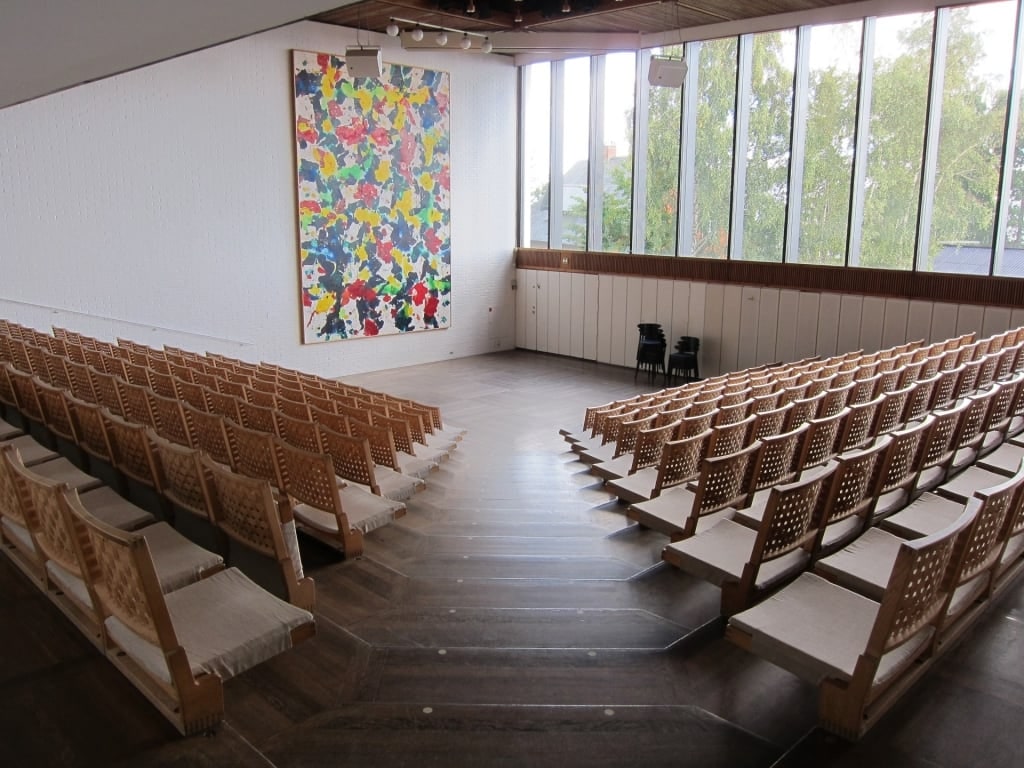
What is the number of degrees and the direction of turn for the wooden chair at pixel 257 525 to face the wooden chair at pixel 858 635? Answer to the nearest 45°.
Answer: approximately 90° to its right

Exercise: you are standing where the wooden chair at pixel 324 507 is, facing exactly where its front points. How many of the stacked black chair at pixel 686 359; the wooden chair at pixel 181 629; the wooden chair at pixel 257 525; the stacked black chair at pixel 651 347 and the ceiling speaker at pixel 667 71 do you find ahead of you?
3

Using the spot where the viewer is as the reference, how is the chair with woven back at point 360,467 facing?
facing away from the viewer and to the right of the viewer

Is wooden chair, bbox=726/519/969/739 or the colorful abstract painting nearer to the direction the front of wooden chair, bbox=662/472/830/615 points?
the colorful abstract painting

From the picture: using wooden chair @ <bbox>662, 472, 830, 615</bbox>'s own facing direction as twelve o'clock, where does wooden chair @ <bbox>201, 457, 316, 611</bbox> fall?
wooden chair @ <bbox>201, 457, 316, 611</bbox> is roughly at 10 o'clock from wooden chair @ <bbox>662, 472, 830, 615</bbox>.

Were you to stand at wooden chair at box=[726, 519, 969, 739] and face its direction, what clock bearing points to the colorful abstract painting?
The colorful abstract painting is roughly at 12 o'clock from the wooden chair.

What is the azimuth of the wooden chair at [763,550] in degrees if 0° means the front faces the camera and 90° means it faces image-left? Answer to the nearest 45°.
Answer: approximately 135°

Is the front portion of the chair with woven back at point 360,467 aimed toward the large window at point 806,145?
yes
